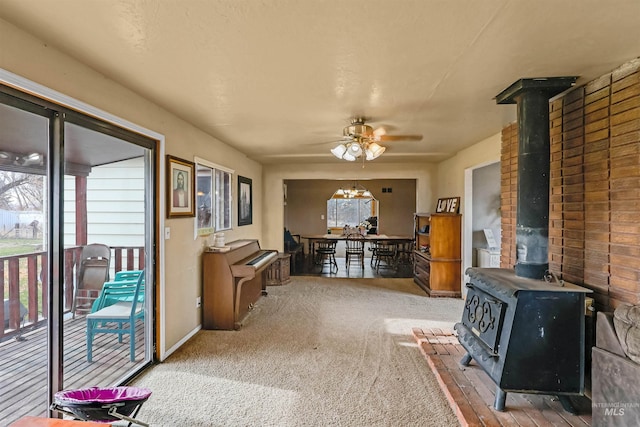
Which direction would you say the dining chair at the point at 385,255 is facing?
away from the camera

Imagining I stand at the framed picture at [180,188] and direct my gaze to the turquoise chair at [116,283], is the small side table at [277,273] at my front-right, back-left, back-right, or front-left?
back-right

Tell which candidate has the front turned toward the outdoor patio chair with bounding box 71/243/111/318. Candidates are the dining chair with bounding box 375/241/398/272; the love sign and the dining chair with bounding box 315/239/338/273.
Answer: the love sign

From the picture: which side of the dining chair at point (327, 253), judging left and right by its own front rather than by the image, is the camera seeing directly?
back

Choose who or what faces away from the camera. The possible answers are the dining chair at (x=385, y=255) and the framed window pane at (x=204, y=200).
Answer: the dining chair

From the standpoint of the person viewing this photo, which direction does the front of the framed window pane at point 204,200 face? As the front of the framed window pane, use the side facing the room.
facing to the right of the viewer

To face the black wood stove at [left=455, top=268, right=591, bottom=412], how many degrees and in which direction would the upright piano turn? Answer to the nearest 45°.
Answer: approximately 45° to its right
